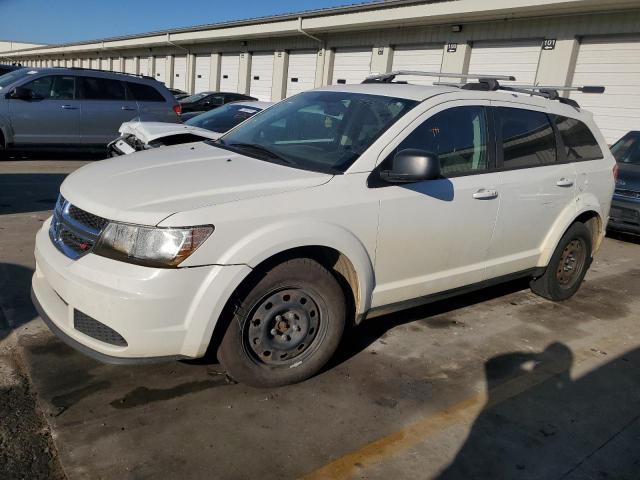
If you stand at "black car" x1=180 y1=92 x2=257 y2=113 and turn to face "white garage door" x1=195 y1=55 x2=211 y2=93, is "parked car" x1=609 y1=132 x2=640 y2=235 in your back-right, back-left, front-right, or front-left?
back-right

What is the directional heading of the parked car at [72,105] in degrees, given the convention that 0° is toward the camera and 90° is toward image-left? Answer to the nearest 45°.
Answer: approximately 90°

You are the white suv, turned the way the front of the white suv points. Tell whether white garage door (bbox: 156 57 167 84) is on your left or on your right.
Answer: on your right

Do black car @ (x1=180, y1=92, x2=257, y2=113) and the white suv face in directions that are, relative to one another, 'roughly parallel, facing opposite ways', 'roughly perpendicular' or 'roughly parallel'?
roughly parallel

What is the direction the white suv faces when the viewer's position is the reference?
facing the viewer and to the left of the viewer

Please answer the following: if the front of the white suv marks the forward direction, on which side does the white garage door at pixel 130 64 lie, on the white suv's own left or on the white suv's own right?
on the white suv's own right

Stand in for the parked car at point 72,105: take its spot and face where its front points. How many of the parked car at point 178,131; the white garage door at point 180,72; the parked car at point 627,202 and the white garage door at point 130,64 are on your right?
2

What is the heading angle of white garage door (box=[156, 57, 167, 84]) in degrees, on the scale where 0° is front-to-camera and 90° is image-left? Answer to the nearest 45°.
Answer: approximately 45°

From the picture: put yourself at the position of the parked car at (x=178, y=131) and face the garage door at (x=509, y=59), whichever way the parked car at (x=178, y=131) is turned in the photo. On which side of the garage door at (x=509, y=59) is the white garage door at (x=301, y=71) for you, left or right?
left

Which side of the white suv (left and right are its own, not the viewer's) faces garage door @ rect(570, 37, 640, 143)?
back

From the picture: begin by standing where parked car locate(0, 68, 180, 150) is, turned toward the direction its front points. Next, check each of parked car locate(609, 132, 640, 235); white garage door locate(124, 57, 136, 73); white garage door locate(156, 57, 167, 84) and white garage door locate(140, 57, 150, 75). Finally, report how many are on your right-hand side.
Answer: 3

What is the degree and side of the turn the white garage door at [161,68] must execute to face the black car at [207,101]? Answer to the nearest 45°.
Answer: approximately 45° to its left

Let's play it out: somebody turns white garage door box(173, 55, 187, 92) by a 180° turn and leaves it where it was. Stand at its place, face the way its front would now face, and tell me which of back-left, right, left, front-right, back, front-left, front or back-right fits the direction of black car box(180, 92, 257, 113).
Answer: back-right
